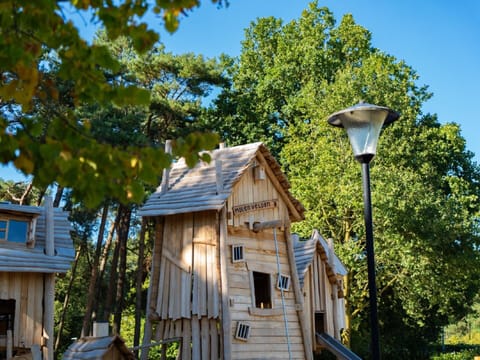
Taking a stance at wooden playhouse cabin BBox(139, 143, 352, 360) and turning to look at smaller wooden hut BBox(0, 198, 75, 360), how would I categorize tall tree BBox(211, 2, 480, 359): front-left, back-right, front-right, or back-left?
back-right

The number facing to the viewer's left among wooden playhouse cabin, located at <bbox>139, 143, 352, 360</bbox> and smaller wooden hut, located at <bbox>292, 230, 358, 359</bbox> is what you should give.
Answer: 0

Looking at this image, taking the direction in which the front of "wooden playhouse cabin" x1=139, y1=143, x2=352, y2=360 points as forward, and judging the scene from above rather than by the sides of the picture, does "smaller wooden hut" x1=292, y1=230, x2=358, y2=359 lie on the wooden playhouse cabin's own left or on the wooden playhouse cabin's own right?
on the wooden playhouse cabin's own left

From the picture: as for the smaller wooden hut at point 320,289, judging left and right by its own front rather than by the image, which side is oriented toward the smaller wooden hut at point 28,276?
right

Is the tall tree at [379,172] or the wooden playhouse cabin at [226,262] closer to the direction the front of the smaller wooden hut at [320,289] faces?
the wooden playhouse cabin

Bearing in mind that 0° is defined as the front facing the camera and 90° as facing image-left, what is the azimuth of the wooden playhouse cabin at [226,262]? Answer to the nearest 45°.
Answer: approximately 315°

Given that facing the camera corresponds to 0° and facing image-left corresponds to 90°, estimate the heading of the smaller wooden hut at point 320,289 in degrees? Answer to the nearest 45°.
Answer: approximately 315°

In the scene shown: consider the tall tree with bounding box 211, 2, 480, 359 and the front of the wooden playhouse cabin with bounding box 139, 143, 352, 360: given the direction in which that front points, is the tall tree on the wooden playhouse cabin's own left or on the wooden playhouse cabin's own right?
on the wooden playhouse cabin's own left

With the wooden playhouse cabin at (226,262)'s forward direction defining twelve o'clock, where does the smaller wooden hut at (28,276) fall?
The smaller wooden hut is roughly at 5 o'clock from the wooden playhouse cabin.
